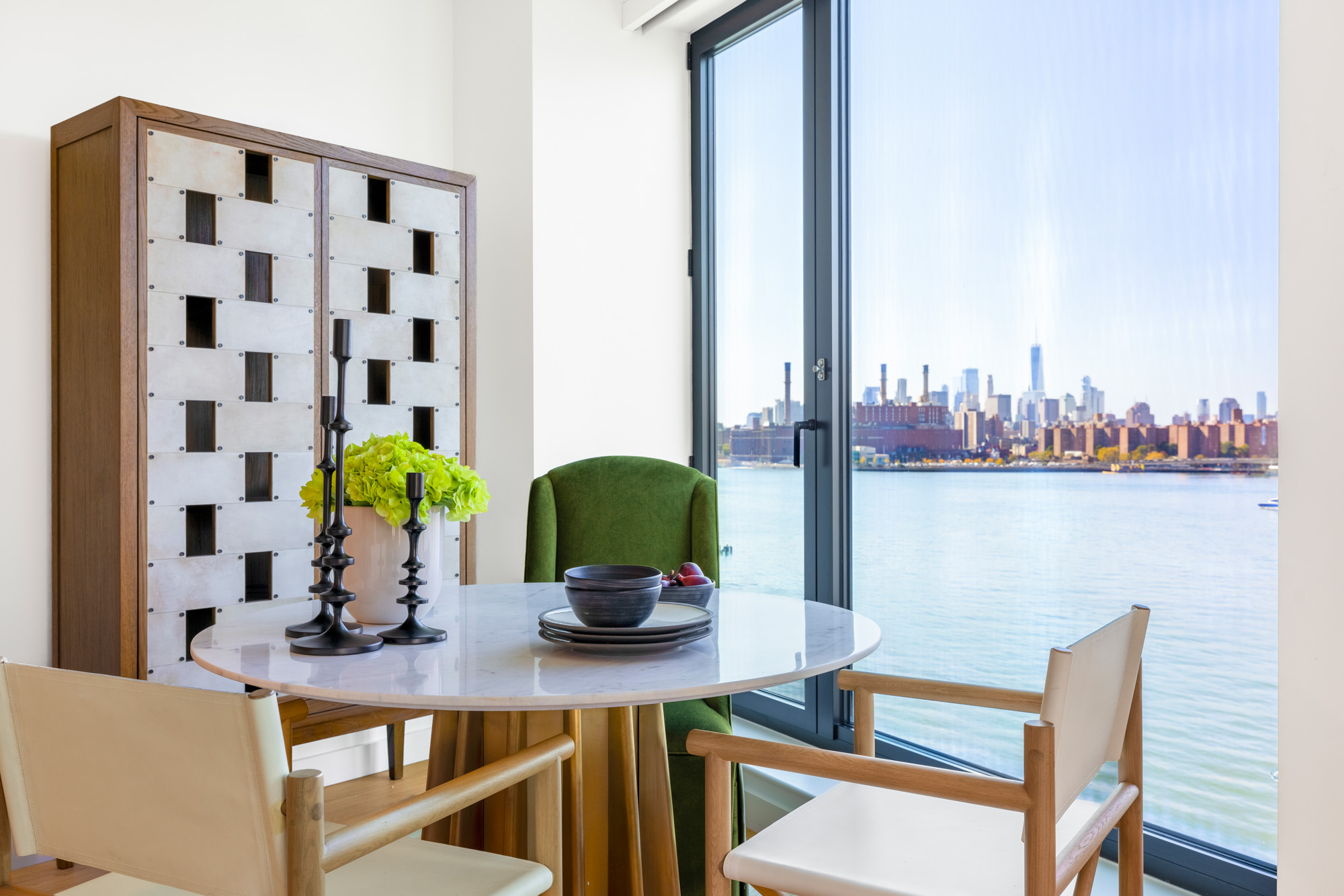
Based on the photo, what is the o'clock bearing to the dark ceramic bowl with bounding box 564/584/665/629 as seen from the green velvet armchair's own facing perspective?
The dark ceramic bowl is roughly at 12 o'clock from the green velvet armchair.

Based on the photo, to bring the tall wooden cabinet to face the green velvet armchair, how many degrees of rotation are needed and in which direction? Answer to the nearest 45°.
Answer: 0° — it already faces it

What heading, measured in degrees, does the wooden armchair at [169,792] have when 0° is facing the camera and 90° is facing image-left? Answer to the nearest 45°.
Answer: approximately 225°

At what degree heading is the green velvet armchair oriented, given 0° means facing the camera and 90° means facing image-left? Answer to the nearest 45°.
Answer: approximately 0°

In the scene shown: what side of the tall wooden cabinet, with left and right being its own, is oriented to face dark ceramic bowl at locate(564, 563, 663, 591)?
front

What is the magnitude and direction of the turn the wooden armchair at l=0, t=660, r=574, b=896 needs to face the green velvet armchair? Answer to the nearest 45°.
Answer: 0° — it already faces it

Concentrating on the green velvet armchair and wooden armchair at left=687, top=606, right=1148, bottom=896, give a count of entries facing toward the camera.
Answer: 1

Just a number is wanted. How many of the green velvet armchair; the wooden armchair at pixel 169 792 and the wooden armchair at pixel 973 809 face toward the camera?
1

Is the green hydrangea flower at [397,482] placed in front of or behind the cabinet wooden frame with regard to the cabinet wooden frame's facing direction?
in front

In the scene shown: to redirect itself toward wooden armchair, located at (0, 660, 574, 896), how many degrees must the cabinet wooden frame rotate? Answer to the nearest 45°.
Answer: approximately 45° to its right

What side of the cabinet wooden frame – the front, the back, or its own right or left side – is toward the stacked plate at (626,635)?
front

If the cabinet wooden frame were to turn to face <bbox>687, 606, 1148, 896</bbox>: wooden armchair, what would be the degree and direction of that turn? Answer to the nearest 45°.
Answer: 0° — it already faces it

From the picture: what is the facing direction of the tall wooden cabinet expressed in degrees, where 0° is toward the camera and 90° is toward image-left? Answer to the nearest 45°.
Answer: approximately 315°

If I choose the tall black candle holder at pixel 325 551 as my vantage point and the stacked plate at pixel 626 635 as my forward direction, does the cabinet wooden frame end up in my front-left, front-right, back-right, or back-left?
back-left
